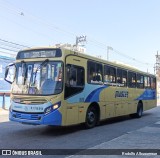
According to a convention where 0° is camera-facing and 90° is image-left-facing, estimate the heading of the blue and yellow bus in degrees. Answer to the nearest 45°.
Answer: approximately 45°
